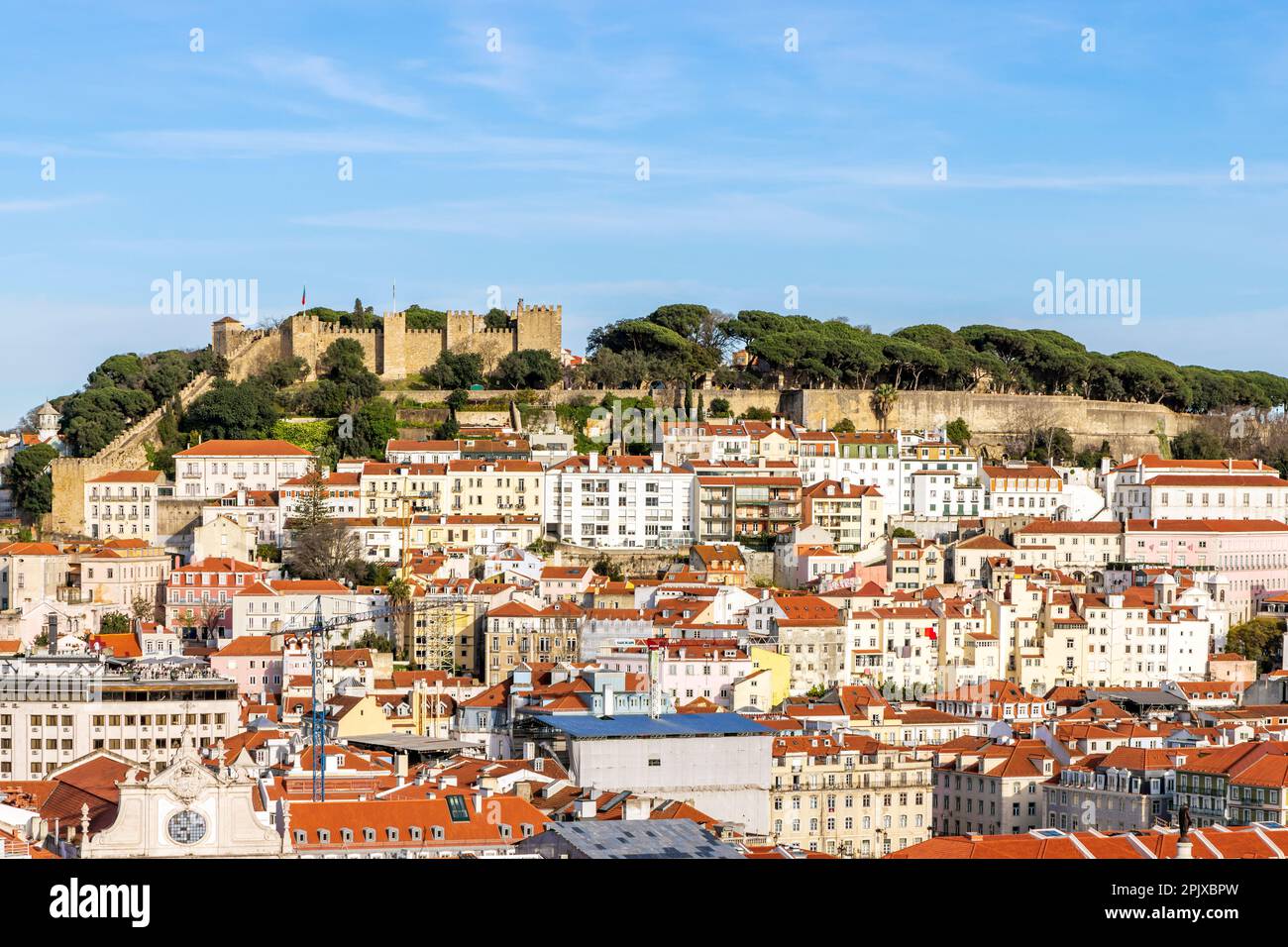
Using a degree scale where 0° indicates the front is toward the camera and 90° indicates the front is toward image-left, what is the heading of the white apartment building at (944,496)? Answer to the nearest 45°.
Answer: approximately 0°

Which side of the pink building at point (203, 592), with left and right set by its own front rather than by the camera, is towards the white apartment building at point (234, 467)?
back

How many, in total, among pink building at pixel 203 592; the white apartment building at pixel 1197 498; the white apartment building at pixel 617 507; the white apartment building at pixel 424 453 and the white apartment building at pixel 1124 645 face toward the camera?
5

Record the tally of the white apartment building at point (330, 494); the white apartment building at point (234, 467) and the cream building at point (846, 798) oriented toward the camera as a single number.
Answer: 3

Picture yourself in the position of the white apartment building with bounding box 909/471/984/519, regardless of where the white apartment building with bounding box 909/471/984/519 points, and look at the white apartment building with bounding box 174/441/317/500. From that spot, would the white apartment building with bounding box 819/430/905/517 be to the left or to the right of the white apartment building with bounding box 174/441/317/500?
right

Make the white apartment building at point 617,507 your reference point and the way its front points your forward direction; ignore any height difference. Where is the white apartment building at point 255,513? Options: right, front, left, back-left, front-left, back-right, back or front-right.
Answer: right

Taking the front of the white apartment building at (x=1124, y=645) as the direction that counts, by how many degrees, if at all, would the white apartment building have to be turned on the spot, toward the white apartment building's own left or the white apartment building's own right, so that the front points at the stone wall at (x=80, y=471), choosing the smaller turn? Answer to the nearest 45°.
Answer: approximately 90° to the white apartment building's own right

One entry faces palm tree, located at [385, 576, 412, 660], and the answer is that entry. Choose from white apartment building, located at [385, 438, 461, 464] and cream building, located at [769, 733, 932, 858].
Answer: the white apartment building

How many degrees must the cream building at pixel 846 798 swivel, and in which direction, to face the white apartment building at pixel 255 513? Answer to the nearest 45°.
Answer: approximately 135° to its right

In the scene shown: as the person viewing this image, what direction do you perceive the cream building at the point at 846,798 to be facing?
facing the viewer

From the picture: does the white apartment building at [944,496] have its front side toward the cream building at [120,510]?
no

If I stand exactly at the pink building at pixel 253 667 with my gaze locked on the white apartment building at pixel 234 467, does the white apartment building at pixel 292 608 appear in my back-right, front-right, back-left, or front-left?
front-right

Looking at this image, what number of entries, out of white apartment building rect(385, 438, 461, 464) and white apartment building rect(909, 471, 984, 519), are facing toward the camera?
2

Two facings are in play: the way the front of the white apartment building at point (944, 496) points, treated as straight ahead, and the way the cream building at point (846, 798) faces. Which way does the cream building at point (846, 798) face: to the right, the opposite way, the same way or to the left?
the same way

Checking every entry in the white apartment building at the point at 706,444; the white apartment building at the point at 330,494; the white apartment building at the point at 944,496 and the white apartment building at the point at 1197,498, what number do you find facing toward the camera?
4

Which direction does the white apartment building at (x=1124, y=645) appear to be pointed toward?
toward the camera

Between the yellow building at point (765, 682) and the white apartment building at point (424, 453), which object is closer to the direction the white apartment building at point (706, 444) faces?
the yellow building

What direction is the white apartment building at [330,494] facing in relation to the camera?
toward the camera

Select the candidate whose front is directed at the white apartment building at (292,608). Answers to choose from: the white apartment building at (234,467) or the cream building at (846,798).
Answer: the white apartment building at (234,467)
